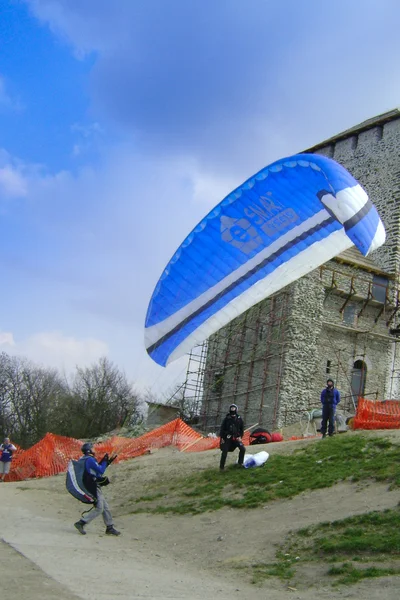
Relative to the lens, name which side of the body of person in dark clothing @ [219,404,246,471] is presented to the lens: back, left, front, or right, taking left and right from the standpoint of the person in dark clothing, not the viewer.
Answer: front

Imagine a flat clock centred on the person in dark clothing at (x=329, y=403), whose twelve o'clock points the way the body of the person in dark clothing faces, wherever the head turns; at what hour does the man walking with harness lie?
The man walking with harness is roughly at 1 o'clock from the person in dark clothing.

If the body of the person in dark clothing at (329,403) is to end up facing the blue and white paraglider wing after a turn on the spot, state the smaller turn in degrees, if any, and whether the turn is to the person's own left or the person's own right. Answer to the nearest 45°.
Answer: approximately 45° to the person's own right

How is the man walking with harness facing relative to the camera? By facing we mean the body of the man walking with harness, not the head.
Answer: to the viewer's right

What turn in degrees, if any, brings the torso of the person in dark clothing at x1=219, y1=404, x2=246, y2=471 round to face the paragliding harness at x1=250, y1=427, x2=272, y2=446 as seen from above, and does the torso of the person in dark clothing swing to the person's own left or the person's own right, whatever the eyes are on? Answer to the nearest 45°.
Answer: approximately 180°

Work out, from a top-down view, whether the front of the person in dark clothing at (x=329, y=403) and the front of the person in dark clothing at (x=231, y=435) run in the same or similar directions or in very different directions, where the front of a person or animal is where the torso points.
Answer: same or similar directions

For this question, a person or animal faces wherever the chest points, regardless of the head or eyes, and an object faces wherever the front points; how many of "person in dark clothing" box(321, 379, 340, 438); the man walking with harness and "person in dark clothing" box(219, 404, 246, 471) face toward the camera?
2

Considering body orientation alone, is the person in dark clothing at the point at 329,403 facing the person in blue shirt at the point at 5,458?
no

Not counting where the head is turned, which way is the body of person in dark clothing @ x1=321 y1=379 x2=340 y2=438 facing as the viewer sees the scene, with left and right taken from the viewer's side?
facing the viewer

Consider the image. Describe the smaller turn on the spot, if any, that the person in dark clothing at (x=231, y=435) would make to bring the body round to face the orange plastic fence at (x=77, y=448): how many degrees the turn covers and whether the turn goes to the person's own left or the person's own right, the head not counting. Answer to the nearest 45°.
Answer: approximately 135° to the person's own right

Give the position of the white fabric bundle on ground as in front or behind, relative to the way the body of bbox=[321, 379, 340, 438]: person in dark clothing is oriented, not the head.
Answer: in front

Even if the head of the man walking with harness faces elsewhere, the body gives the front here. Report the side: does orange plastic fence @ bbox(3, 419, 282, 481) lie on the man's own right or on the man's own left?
on the man's own left

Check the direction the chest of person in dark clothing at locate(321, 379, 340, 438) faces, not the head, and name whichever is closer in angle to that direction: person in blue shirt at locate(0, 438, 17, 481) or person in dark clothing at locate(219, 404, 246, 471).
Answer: the person in dark clothing
